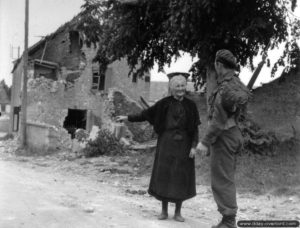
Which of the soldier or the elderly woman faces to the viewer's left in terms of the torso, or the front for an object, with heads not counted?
the soldier

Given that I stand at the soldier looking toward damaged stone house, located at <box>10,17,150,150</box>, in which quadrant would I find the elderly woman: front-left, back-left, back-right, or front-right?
front-left

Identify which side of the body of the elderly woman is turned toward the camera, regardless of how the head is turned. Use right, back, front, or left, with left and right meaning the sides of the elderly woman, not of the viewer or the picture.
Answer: front

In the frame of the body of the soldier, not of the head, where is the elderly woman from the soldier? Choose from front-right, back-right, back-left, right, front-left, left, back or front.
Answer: front-right

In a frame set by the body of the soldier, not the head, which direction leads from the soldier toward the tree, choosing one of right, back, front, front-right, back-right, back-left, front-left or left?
right

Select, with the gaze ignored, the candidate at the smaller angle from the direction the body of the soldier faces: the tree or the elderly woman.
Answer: the elderly woman

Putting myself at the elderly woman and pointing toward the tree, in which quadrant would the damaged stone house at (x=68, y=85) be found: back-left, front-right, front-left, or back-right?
front-left

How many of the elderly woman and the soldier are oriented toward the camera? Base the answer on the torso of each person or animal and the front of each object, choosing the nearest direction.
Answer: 1

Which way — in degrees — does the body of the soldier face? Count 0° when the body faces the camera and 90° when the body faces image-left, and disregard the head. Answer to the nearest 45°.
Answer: approximately 90°

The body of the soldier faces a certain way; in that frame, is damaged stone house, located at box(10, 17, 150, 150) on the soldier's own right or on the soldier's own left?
on the soldier's own right

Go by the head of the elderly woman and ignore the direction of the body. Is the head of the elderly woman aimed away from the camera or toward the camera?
toward the camera

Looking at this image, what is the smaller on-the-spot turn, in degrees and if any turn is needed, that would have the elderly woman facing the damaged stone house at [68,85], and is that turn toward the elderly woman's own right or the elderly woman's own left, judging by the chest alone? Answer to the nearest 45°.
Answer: approximately 180°

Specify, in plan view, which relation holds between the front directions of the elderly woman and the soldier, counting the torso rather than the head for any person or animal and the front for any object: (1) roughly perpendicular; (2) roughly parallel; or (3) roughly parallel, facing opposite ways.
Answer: roughly perpendicular
